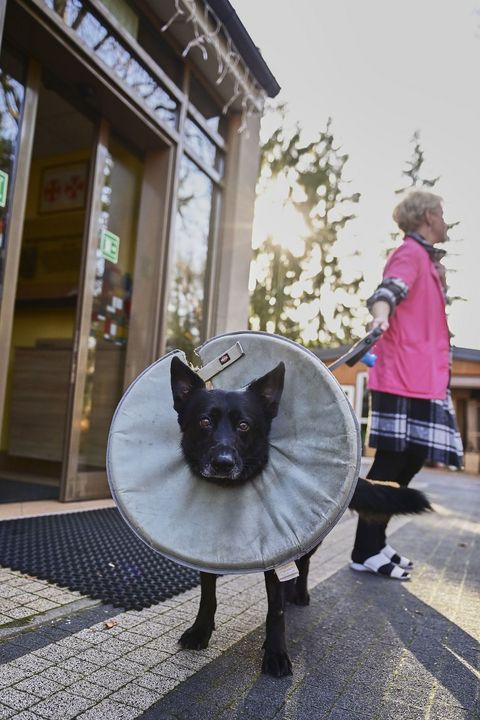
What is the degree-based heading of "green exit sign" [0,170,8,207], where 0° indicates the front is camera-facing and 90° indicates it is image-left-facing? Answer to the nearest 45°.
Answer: approximately 315°

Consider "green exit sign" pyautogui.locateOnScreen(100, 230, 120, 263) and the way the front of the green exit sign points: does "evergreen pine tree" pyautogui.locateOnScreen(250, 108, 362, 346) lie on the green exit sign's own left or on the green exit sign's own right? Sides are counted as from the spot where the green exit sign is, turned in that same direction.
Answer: on the green exit sign's own left

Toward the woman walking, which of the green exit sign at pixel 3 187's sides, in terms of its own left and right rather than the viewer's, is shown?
front

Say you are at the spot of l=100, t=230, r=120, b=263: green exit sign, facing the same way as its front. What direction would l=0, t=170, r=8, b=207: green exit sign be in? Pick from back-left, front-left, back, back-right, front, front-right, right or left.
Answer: right
